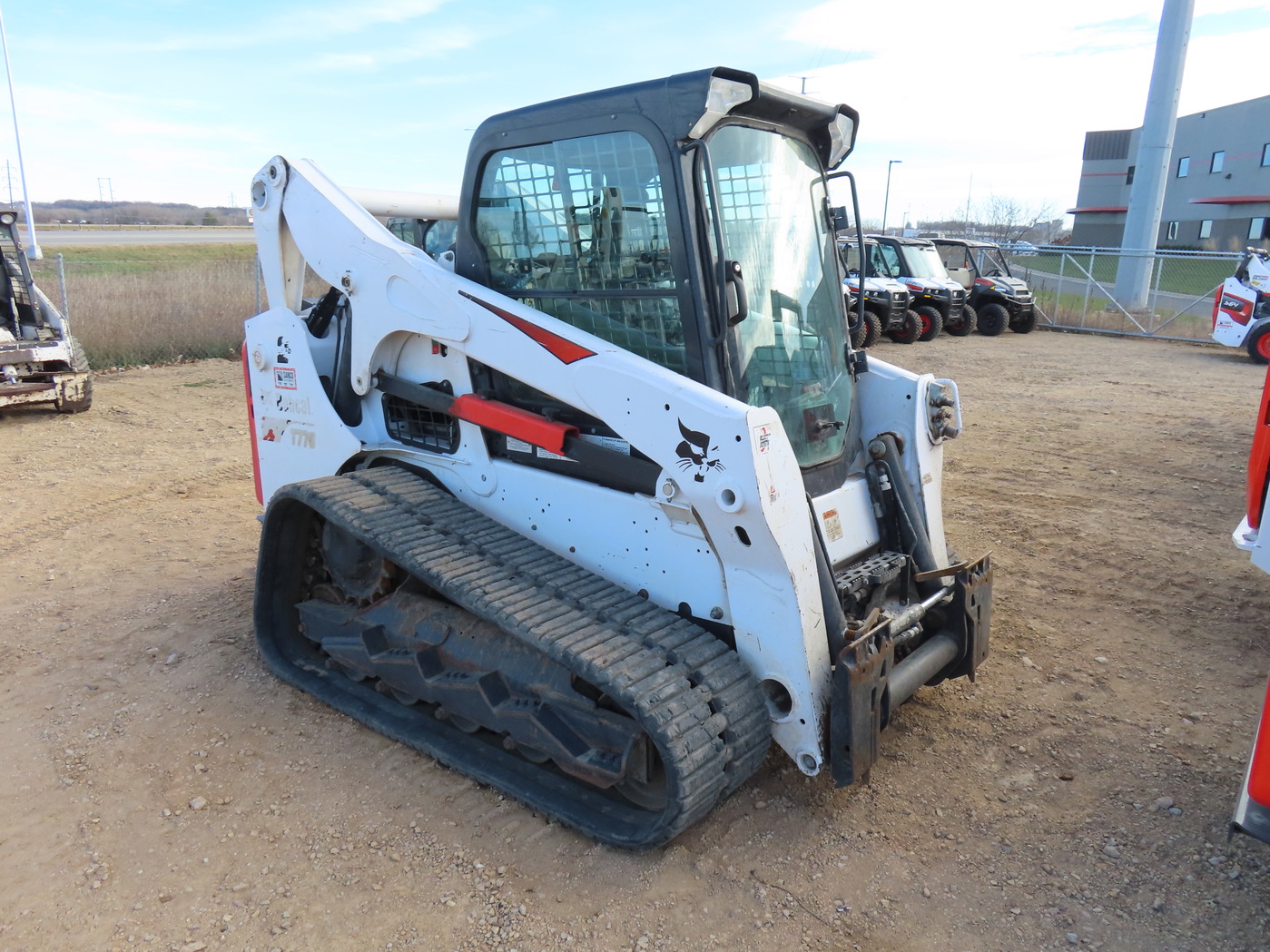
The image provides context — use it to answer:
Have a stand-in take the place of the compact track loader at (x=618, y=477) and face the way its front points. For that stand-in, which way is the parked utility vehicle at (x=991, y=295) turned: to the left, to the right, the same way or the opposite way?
the same way

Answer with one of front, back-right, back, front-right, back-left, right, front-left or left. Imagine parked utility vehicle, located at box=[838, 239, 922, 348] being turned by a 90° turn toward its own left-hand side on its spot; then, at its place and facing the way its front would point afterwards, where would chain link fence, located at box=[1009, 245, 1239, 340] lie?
front

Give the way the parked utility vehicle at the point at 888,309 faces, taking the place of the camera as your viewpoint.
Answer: facing the viewer and to the right of the viewer

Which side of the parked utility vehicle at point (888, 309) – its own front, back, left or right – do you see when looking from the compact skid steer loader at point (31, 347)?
right

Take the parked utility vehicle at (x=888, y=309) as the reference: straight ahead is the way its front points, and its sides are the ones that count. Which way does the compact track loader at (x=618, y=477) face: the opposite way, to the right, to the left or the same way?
the same way

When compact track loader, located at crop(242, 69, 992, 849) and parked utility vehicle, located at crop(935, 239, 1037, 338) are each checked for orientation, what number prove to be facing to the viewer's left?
0

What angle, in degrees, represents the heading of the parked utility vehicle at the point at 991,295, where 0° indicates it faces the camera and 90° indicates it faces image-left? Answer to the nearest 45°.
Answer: approximately 315°

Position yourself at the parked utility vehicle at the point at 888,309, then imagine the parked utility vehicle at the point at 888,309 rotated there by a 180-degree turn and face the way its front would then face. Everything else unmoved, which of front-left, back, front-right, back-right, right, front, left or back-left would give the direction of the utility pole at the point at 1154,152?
right

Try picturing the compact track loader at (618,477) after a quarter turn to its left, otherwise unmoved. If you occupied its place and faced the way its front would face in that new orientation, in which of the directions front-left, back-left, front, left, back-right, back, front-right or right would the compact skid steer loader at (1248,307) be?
front

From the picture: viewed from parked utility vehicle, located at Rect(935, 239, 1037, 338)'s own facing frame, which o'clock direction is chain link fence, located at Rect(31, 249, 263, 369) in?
The chain link fence is roughly at 3 o'clock from the parked utility vehicle.

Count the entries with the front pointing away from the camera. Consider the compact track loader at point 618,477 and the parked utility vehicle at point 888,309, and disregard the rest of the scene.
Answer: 0

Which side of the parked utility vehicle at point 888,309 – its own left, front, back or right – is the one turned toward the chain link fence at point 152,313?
right

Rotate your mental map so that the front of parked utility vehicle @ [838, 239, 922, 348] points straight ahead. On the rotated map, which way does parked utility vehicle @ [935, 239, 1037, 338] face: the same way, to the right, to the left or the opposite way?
the same way

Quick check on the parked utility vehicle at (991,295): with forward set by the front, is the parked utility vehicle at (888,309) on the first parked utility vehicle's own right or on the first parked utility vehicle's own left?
on the first parked utility vehicle's own right

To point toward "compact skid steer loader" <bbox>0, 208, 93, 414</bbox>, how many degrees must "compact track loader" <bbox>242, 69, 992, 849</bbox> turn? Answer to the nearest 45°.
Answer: approximately 180°

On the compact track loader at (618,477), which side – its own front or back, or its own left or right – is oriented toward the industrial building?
left

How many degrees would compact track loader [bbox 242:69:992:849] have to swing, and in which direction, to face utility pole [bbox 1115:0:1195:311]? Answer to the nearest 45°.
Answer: approximately 90° to its left

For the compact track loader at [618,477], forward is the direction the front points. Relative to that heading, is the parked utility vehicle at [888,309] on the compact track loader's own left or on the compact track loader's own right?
on the compact track loader's own left

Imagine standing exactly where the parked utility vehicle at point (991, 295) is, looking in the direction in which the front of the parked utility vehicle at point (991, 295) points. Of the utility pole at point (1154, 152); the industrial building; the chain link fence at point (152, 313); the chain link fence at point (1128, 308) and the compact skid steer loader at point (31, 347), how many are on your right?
2
